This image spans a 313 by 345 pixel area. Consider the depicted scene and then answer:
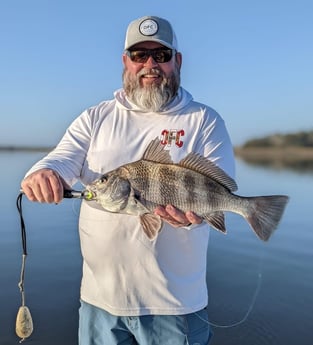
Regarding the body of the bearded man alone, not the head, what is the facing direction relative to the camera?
toward the camera
